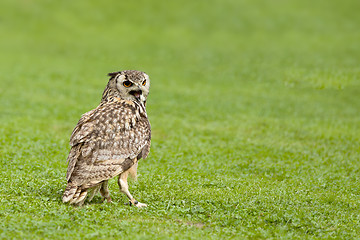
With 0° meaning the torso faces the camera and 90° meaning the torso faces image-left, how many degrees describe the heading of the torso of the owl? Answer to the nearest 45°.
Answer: approximately 270°
